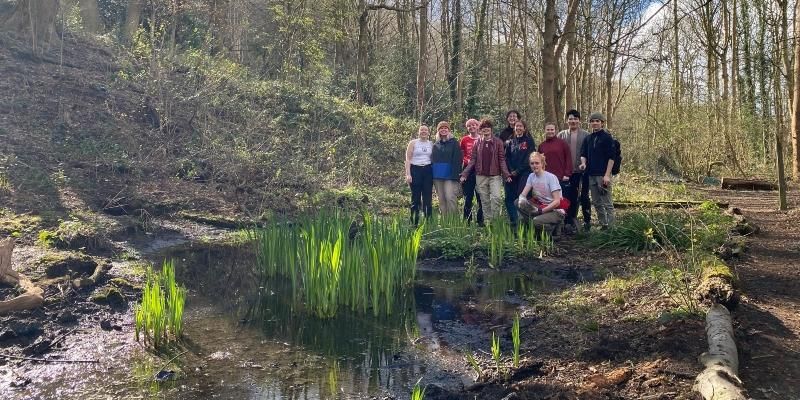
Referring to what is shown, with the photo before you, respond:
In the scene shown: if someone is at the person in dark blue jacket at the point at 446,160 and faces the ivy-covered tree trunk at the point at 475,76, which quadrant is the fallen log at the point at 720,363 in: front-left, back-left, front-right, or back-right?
back-right

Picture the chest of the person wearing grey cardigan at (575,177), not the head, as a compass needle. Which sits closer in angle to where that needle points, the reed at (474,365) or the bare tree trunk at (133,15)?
the reed

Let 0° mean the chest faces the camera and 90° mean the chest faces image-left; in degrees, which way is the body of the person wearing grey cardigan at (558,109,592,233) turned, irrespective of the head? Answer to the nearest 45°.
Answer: approximately 0°

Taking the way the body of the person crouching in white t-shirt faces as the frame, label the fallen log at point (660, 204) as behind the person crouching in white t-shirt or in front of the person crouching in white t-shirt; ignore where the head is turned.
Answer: behind

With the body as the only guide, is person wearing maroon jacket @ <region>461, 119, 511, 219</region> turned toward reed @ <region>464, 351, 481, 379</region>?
yes

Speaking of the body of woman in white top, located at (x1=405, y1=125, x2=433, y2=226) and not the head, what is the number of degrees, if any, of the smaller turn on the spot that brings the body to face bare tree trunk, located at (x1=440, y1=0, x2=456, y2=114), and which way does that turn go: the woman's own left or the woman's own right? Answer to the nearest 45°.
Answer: approximately 180°

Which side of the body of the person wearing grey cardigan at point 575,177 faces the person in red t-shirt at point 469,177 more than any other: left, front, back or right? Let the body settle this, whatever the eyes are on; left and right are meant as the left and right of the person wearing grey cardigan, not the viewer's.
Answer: right

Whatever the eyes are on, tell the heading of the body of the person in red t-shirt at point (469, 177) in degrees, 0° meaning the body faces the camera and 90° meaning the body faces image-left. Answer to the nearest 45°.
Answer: approximately 0°

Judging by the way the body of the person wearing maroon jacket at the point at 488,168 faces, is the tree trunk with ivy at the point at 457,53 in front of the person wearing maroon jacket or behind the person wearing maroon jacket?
behind
